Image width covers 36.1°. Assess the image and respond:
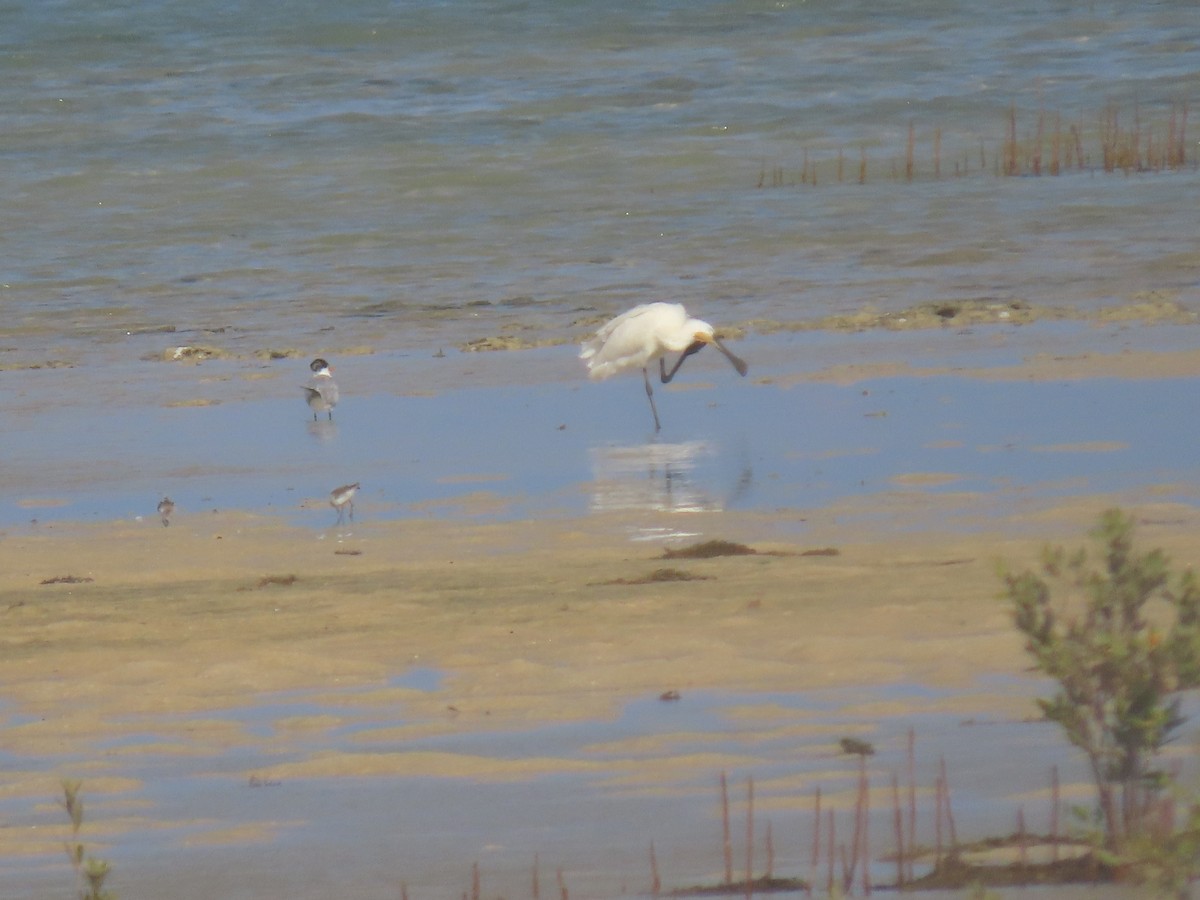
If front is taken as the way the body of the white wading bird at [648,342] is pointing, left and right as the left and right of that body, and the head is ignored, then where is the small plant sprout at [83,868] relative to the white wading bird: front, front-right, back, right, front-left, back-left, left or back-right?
right

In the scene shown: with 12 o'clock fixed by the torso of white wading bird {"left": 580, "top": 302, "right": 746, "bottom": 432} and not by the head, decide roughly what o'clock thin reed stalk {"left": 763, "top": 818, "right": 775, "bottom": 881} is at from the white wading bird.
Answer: The thin reed stalk is roughly at 3 o'clock from the white wading bird.

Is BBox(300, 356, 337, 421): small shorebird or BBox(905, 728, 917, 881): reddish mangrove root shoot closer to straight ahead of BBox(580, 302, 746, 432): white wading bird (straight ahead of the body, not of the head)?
the reddish mangrove root shoot

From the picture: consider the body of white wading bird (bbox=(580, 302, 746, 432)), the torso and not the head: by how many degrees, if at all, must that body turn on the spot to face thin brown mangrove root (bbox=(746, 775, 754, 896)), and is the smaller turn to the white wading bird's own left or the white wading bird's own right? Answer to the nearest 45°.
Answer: approximately 90° to the white wading bird's own right

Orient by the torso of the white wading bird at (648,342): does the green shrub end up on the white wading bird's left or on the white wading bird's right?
on the white wading bird's right

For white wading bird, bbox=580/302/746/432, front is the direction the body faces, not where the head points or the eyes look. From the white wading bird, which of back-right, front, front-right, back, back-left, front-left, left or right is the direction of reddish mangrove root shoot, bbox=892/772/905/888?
right

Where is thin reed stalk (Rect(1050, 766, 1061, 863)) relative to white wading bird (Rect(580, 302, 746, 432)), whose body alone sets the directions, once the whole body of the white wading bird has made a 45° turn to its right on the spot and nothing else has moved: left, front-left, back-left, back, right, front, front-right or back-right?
front-right

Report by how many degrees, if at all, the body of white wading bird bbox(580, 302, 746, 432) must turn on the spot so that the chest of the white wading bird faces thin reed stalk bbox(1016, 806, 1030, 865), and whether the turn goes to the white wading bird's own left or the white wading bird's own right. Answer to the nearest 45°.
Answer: approximately 90° to the white wading bird's own right

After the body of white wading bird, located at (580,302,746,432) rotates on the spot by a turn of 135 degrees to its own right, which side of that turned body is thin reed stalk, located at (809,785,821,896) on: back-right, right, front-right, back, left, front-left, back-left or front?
front-left

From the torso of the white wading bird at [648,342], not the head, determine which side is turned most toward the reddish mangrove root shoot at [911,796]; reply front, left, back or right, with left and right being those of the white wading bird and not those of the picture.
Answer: right

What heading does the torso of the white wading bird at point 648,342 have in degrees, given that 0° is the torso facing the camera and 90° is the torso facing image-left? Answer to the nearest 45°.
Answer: approximately 270°
